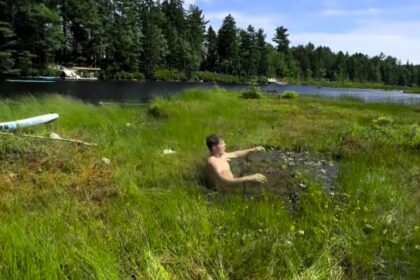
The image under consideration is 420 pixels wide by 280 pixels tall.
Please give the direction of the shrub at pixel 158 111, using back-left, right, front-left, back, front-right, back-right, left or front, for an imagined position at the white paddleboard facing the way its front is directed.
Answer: front-left

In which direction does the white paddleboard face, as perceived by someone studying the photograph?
facing to the right of the viewer

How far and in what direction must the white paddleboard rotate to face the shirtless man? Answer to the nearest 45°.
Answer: approximately 45° to its right
